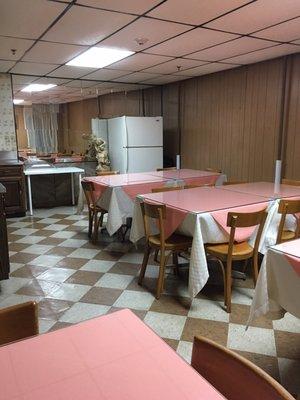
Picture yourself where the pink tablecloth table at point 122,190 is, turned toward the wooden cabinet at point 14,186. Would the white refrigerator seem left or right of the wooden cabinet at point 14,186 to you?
right

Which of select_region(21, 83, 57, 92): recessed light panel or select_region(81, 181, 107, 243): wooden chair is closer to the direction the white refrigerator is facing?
the wooden chair

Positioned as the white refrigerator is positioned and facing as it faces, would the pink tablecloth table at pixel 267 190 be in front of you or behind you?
in front

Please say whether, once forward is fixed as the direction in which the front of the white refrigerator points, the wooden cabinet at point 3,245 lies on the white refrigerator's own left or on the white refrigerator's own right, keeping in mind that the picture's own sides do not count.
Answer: on the white refrigerator's own right

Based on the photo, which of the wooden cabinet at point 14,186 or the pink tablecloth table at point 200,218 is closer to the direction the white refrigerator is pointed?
the pink tablecloth table

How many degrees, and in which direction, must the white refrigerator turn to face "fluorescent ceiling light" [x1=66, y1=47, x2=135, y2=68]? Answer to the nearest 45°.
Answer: approximately 45° to its right

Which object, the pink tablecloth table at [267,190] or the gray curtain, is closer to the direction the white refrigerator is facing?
the pink tablecloth table

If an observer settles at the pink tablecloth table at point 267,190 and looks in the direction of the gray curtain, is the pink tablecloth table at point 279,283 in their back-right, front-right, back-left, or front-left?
back-left

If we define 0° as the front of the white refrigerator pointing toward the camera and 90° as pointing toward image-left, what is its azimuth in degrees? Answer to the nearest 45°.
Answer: approximately 315°

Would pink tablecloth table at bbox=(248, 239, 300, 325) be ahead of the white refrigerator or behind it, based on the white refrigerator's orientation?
ahead

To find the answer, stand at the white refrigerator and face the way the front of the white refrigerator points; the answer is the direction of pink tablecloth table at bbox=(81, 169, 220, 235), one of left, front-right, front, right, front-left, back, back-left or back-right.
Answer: front-right

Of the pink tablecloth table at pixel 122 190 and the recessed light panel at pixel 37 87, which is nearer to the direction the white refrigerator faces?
the pink tablecloth table
